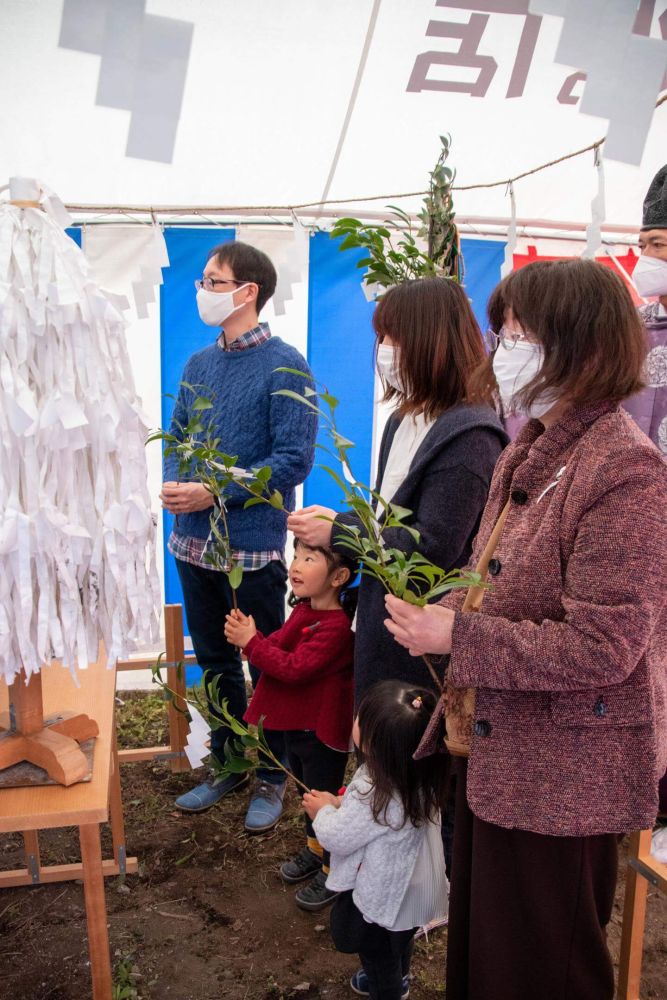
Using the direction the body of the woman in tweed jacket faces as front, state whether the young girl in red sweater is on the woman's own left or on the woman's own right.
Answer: on the woman's own right

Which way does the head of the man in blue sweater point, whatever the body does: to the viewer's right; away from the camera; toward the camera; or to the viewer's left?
to the viewer's left

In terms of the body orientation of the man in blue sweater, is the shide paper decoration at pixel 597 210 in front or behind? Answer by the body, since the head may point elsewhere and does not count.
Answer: behind

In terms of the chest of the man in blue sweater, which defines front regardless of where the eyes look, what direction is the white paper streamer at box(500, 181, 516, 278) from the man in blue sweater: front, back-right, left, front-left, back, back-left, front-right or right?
back

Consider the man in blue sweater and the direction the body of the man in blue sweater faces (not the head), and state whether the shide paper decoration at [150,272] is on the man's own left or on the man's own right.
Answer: on the man's own right

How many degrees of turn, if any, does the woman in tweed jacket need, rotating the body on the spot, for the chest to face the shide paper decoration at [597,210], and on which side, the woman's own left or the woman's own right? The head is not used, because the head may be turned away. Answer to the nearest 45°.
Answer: approximately 90° to the woman's own right

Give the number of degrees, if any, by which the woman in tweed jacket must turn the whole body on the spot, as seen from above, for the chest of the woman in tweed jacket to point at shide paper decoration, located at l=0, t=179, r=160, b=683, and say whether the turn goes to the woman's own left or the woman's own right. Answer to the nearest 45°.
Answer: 0° — they already face it

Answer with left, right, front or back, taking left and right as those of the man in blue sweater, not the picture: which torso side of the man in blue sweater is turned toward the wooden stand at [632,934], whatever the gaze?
left

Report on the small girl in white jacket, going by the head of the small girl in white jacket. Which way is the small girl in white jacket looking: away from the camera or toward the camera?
away from the camera

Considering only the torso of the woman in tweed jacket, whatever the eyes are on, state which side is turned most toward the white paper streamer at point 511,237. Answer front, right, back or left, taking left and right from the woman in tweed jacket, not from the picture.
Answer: right

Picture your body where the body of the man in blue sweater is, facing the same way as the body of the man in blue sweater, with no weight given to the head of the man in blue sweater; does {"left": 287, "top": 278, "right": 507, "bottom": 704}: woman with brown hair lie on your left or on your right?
on your left

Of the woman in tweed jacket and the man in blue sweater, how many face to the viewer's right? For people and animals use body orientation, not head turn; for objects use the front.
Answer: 0

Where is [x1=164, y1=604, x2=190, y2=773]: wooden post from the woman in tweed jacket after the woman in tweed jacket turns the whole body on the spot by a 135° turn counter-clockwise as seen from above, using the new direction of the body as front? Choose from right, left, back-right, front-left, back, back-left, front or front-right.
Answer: back

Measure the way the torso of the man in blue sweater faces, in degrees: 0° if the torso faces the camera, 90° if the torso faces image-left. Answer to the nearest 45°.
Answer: approximately 45°

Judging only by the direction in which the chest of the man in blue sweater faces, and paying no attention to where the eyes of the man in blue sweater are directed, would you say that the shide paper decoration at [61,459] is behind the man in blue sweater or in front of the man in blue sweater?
in front

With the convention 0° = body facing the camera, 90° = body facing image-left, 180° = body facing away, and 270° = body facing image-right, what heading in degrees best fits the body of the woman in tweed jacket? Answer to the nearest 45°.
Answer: approximately 90°

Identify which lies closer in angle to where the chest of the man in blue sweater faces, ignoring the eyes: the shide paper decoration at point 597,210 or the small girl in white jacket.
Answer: the small girl in white jacket
